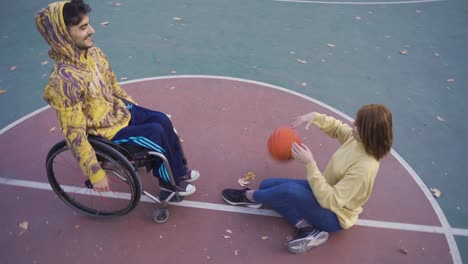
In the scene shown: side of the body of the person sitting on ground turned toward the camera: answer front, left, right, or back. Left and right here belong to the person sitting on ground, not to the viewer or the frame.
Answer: left

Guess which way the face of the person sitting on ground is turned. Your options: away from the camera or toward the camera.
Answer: away from the camera

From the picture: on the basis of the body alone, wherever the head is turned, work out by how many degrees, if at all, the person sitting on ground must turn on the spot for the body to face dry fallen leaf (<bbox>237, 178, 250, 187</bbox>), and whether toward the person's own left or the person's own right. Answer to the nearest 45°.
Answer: approximately 45° to the person's own right

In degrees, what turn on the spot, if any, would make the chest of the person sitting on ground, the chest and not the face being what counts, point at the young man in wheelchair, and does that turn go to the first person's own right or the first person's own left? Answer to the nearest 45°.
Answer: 0° — they already face them
